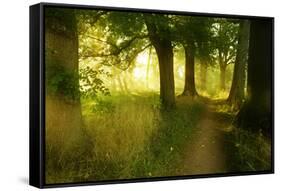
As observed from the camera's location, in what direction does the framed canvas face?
facing the viewer and to the right of the viewer
